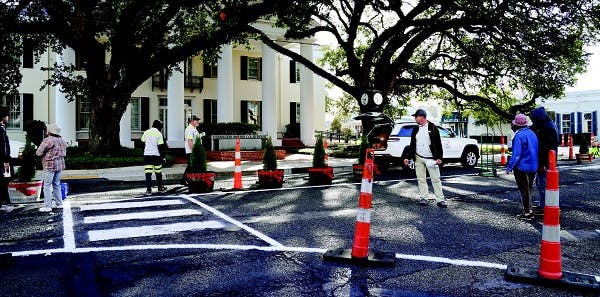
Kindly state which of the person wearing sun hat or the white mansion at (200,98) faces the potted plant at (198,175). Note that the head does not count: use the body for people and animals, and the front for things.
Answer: the white mansion

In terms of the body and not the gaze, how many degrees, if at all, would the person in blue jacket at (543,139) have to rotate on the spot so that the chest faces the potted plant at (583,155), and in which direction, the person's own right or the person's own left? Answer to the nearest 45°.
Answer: approximately 90° to the person's own right

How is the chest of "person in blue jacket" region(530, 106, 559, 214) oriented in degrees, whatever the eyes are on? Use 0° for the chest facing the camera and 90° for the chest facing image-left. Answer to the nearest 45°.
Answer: approximately 90°

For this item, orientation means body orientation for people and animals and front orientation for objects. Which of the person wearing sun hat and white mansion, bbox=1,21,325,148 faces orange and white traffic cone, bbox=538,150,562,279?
the white mansion

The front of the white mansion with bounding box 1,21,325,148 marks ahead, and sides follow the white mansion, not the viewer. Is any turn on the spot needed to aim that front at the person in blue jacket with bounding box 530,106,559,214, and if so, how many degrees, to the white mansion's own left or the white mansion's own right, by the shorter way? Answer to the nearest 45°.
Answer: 0° — it already faces them
